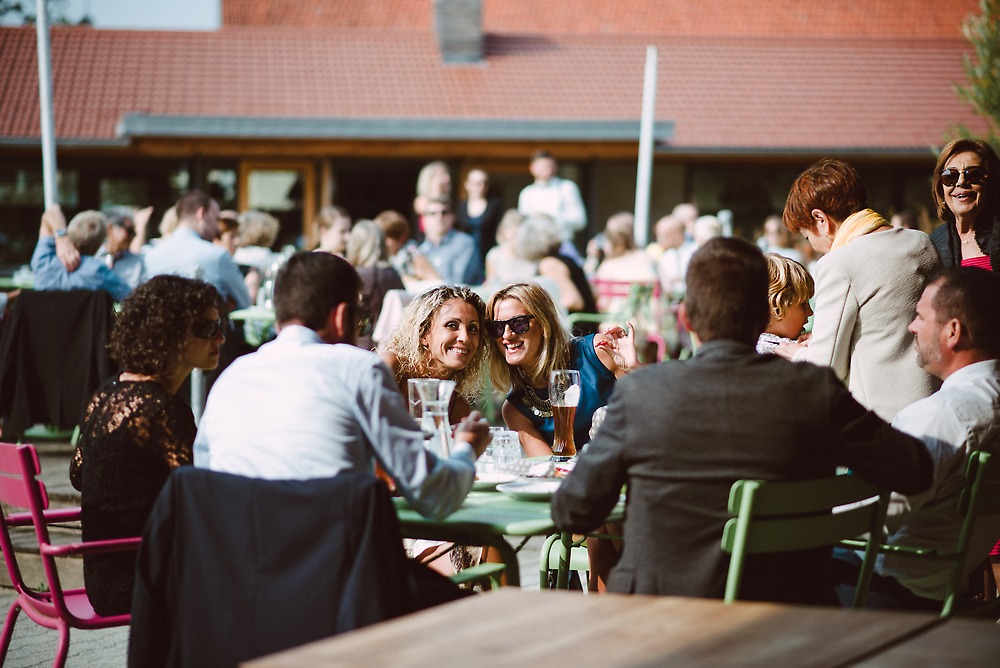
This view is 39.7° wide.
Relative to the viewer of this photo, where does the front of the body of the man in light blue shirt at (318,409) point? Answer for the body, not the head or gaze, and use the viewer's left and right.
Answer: facing away from the viewer and to the right of the viewer

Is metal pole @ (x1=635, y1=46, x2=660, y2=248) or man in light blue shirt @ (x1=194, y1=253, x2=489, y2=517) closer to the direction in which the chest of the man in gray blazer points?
the metal pole

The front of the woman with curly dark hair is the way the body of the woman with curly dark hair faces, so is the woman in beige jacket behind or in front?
in front

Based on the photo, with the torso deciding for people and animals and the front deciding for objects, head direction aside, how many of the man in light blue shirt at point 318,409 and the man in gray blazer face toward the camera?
0

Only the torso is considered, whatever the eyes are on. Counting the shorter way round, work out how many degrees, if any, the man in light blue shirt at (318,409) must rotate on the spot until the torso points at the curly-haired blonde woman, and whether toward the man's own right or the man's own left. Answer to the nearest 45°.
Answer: approximately 45° to the man's own left

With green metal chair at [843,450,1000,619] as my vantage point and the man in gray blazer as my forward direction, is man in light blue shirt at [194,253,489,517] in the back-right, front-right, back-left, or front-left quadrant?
front-right

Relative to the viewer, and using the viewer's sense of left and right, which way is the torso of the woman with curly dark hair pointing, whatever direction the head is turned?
facing away from the viewer and to the right of the viewer

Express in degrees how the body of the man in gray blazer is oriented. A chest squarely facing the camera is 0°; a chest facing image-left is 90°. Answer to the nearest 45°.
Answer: approximately 180°

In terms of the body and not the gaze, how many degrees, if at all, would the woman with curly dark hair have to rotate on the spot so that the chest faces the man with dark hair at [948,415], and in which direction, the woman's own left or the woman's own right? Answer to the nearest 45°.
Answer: approximately 45° to the woman's own right

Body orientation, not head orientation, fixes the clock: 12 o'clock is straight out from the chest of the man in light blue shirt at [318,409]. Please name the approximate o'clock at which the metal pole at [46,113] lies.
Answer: The metal pole is roughly at 10 o'clock from the man in light blue shirt.

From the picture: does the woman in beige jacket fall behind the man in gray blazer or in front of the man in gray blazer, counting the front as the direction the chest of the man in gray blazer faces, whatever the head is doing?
in front

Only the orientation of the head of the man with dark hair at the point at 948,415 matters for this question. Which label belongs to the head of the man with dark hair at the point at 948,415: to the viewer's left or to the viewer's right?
to the viewer's left

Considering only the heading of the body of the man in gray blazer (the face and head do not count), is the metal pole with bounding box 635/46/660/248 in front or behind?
in front

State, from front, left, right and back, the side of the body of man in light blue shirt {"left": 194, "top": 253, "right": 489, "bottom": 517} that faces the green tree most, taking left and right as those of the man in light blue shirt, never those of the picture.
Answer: front

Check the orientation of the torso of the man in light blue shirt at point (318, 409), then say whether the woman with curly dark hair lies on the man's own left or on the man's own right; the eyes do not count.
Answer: on the man's own left

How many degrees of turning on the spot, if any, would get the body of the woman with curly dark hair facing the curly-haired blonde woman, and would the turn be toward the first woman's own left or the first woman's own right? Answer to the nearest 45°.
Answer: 0° — they already face them

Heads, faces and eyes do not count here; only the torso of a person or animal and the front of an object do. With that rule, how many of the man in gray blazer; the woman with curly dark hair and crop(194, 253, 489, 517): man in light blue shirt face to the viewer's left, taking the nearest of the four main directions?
0

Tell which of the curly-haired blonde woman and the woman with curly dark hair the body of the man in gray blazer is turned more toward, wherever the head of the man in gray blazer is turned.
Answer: the curly-haired blonde woman

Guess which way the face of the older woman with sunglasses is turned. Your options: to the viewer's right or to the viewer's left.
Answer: to the viewer's left

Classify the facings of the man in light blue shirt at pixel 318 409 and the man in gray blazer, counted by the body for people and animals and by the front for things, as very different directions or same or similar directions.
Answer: same or similar directions
